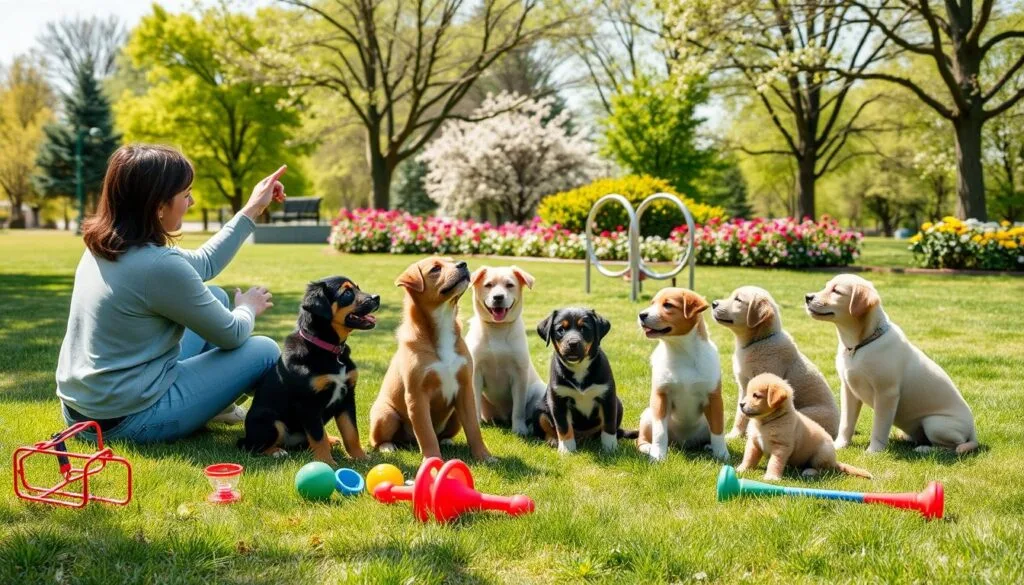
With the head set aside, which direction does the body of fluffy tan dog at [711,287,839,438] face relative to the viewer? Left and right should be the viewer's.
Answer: facing to the left of the viewer

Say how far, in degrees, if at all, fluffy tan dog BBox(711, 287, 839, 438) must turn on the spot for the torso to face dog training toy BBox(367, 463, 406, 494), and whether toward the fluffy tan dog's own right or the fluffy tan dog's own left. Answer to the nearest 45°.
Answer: approximately 45° to the fluffy tan dog's own left

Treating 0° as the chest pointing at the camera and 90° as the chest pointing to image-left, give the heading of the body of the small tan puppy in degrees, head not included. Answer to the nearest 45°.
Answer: approximately 45°

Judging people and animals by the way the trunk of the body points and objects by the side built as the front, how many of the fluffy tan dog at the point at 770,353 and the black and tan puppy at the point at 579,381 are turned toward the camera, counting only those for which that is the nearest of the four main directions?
1

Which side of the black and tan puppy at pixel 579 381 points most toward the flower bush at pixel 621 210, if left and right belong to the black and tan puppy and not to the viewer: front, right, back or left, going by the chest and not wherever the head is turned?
back

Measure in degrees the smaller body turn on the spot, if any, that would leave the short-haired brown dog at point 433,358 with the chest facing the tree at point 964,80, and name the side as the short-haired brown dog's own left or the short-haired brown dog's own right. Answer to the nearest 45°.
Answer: approximately 90° to the short-haired brown dog's own left

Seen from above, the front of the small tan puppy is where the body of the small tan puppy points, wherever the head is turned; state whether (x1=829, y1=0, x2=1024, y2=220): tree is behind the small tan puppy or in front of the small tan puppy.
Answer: behind

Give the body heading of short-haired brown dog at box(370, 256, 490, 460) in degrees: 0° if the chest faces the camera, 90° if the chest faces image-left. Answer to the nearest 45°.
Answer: approximately 315°

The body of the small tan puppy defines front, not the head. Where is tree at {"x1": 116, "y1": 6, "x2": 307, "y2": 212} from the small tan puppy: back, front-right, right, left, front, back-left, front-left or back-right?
right

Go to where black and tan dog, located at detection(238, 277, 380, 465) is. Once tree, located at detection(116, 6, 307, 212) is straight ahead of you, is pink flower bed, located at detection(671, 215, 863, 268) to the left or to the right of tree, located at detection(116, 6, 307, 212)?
right

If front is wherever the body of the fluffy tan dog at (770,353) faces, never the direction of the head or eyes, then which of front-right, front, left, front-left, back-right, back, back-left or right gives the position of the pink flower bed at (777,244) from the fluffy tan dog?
right

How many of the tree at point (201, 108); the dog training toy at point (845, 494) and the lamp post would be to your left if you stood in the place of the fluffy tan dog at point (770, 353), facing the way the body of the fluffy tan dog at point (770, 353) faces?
1

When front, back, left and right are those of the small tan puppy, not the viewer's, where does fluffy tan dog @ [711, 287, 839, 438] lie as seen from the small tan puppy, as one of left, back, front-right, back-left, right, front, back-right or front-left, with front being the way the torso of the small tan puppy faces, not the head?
back-right

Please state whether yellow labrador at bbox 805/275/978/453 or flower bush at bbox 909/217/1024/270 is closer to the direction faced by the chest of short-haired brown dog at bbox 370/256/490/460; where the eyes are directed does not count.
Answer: the yellow labrador
